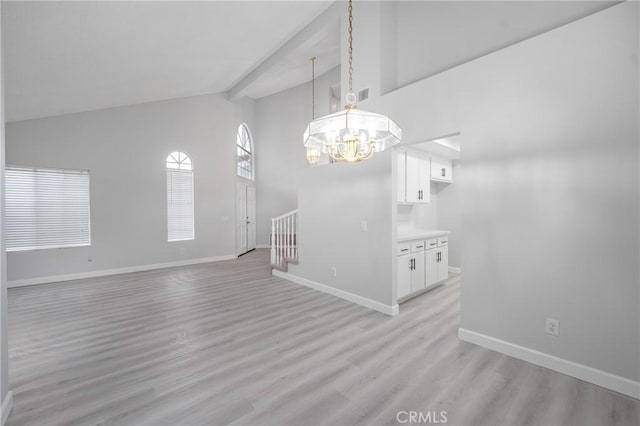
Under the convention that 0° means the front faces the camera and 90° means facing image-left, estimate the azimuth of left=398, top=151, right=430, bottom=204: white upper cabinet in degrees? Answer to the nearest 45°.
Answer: approximately 315°

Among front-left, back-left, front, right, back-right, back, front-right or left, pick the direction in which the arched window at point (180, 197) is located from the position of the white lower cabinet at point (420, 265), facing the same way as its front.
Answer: back-right

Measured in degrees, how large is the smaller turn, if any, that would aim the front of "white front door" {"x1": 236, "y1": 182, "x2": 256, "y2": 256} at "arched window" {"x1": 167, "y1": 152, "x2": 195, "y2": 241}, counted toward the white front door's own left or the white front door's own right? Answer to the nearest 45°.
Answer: approximately 90° to the white front door's own right

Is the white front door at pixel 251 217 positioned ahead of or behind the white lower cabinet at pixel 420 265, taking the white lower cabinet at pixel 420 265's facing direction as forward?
behind

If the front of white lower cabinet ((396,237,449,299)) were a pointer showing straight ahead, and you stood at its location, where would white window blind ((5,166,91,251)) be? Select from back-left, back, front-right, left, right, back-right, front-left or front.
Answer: back-right

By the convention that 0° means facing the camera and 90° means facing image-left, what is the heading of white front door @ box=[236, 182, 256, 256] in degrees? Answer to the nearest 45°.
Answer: approximately 315°

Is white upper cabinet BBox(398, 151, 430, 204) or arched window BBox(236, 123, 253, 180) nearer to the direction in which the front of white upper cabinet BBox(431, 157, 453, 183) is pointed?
the white upper cabinet

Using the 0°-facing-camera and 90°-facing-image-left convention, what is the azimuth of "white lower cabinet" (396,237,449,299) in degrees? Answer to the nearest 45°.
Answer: approximately 315°
